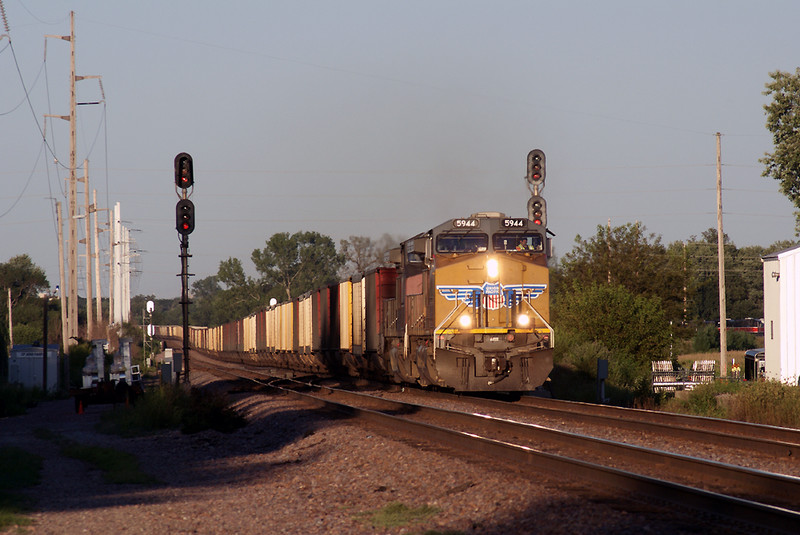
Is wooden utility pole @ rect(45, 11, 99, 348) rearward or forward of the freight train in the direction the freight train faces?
rearward

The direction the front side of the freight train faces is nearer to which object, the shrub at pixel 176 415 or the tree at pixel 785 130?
the shrub

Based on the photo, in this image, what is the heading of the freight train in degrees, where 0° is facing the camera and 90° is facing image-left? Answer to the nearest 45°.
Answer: approximately 0°

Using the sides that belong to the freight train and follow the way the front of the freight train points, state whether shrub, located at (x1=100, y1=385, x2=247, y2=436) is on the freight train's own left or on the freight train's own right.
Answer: on the freight train's own right

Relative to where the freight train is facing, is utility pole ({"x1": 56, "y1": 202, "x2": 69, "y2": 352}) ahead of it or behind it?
behind
